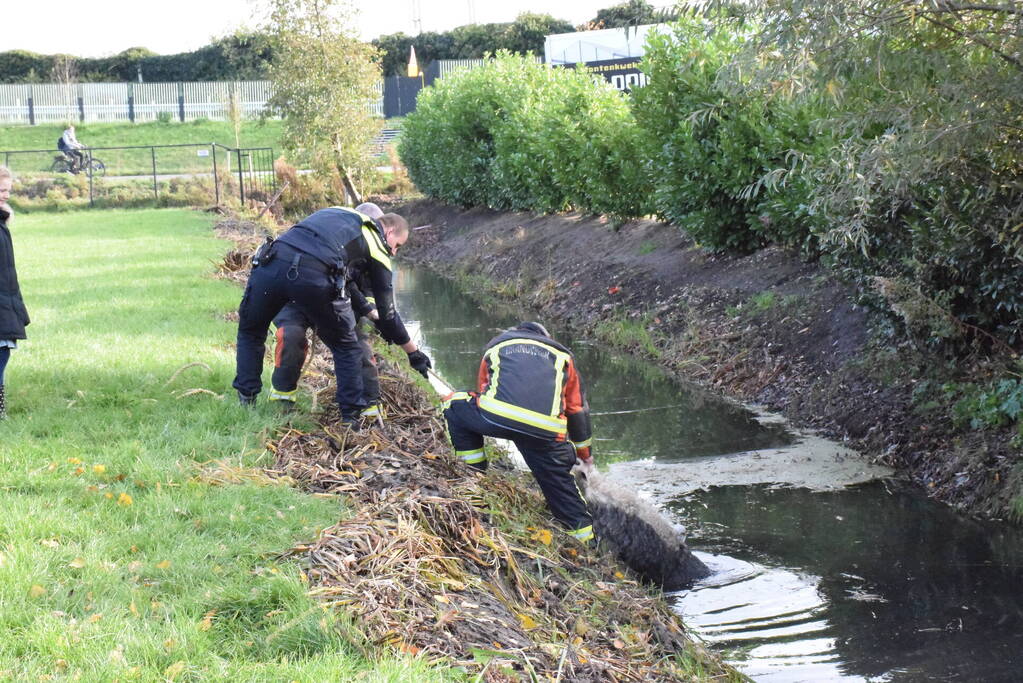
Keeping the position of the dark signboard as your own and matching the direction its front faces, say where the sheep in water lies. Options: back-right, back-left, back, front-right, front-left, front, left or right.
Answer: front

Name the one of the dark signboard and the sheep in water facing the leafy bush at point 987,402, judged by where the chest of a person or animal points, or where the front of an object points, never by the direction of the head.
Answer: the dark signboard

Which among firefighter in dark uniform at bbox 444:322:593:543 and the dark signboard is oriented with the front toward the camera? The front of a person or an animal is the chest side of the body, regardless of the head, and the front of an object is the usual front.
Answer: the dark signboard

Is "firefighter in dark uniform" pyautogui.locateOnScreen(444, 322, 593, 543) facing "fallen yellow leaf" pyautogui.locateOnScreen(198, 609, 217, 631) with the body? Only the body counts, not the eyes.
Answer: no

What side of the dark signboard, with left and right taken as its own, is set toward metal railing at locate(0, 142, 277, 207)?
front

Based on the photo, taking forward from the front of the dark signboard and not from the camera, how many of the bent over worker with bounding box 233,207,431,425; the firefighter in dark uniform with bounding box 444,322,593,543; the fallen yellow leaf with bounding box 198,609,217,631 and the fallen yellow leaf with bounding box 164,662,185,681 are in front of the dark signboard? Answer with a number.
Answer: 4

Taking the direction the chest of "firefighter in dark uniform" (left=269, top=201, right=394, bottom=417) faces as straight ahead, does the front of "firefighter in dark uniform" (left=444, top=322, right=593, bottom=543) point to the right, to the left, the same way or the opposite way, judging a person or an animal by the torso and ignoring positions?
to the left

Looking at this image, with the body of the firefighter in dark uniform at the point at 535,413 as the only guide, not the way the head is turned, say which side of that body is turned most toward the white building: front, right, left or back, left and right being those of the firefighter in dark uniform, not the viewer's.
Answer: front

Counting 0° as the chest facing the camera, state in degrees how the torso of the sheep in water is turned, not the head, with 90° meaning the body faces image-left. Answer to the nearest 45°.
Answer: approximately 135°

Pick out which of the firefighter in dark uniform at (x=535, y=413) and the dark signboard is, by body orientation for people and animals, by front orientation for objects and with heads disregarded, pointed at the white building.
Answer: the firefighter in dark uniform

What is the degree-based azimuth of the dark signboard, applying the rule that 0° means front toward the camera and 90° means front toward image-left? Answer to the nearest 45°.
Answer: approximately 0°

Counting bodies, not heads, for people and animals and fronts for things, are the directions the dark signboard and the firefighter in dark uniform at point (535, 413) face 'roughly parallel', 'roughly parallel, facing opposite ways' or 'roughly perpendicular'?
roughly parallel, facing opposite ways

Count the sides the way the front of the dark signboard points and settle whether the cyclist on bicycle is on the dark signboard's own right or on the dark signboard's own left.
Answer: on the dark signboard's own right

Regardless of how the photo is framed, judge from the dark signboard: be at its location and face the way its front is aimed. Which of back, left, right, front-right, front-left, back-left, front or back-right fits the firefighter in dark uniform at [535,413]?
front

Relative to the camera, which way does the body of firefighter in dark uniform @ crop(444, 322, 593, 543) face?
away from the camera

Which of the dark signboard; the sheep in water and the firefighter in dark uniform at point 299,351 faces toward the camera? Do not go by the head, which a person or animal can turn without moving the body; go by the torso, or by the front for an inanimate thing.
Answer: the dark signboard

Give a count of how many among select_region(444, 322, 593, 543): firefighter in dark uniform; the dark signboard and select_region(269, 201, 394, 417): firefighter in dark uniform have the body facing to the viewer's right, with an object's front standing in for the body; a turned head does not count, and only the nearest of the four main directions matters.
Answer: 1

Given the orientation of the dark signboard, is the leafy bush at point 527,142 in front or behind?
in front

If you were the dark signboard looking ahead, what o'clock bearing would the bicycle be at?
The bicycle is roughly at 3 o'clock from the dark signboard.
